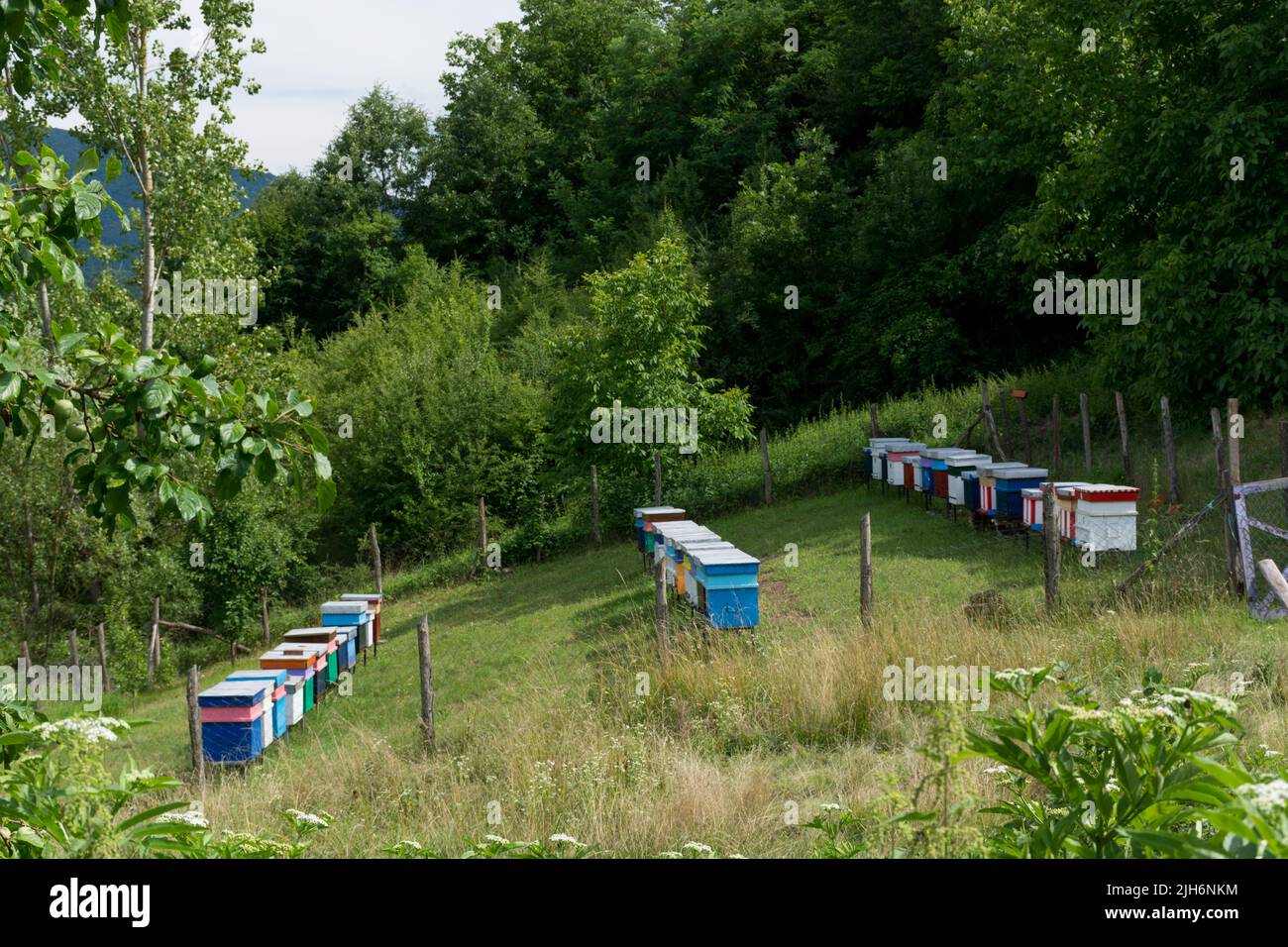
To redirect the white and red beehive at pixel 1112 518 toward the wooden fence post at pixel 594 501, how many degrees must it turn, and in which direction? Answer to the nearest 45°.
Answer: approximately 45° to its right

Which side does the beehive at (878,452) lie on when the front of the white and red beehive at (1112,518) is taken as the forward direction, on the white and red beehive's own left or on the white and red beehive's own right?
on the white and red beehive's own right

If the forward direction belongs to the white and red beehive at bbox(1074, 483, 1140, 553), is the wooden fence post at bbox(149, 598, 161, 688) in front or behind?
in front

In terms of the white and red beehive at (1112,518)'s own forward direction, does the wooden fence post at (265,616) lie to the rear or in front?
in front

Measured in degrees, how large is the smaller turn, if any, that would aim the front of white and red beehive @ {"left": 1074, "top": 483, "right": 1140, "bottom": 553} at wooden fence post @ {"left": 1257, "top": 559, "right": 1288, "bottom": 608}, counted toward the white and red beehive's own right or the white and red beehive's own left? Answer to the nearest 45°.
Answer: approximately 90° to the white and red beehive's own left

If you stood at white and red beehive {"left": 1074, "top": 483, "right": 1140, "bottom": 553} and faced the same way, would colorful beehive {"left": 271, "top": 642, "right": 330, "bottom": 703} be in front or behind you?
in front
